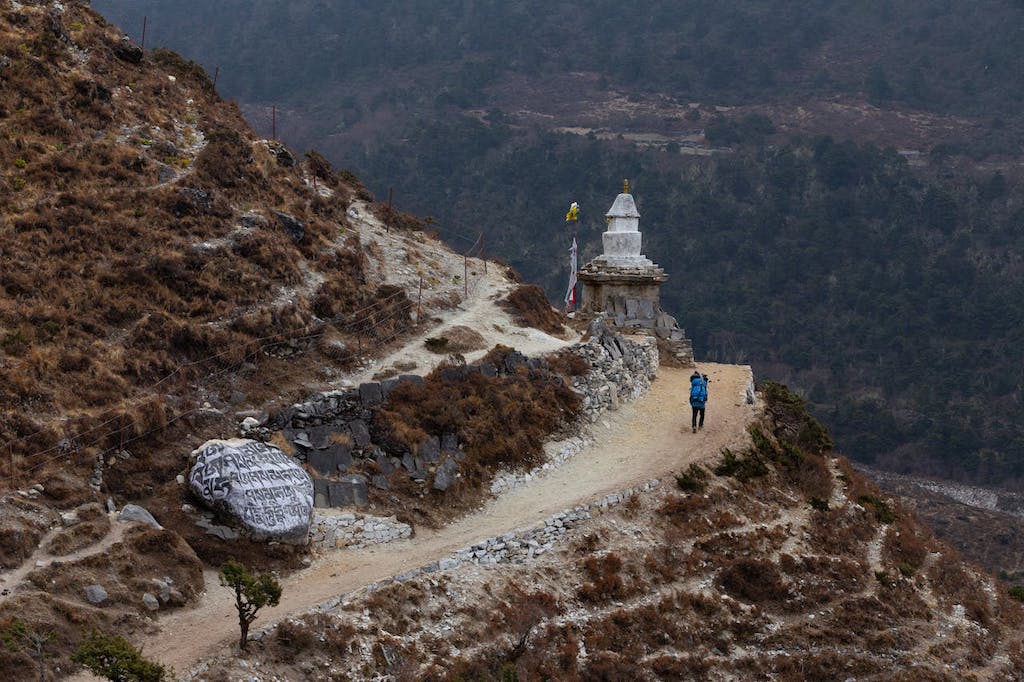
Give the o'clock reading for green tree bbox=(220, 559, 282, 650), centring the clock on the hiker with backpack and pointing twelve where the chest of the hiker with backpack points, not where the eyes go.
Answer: The green tree is roughly at 7 o'clock from the hiker with backpack.

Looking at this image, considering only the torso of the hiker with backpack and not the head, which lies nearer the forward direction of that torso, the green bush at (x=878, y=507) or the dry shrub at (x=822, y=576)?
the green bush

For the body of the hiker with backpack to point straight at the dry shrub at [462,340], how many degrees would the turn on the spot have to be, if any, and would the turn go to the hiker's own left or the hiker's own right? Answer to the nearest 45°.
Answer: approximately 90° to the hiker's own left

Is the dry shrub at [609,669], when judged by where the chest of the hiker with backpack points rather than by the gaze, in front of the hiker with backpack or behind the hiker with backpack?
behind

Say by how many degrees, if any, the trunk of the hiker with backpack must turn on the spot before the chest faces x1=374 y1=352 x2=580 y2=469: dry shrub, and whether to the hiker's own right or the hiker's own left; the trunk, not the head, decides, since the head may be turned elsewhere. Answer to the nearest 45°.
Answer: approximately 135° to the hiker's own left

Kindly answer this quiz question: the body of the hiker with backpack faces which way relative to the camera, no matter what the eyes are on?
away from the camera

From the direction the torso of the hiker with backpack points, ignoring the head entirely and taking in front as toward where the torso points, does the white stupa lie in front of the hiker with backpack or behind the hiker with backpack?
in front

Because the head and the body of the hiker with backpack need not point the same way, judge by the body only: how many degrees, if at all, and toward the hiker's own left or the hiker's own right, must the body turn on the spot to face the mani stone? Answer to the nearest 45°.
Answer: approximately 135° to the hiker's own left

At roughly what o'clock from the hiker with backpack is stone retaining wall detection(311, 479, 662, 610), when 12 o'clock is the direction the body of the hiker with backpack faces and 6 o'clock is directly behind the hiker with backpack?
The stone retaining wall is roughly at 7 o'clock from the hiker with backpack.

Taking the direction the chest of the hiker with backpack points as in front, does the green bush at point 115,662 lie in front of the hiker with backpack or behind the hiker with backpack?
behind

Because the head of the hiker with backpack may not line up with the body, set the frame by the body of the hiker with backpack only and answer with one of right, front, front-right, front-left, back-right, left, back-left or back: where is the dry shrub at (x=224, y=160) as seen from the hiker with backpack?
left

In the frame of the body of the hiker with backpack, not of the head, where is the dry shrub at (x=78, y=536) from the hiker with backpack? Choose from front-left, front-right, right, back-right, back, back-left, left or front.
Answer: back-left

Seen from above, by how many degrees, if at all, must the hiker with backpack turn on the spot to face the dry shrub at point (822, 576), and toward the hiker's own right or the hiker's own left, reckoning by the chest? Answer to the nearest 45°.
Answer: approximately 135° to the hiker's own right

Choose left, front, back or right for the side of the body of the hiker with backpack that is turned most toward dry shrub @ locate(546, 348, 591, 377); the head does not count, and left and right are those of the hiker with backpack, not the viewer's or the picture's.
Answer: left

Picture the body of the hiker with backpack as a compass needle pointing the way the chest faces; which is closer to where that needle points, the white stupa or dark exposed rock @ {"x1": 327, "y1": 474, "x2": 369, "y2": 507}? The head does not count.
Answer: the white stupa
